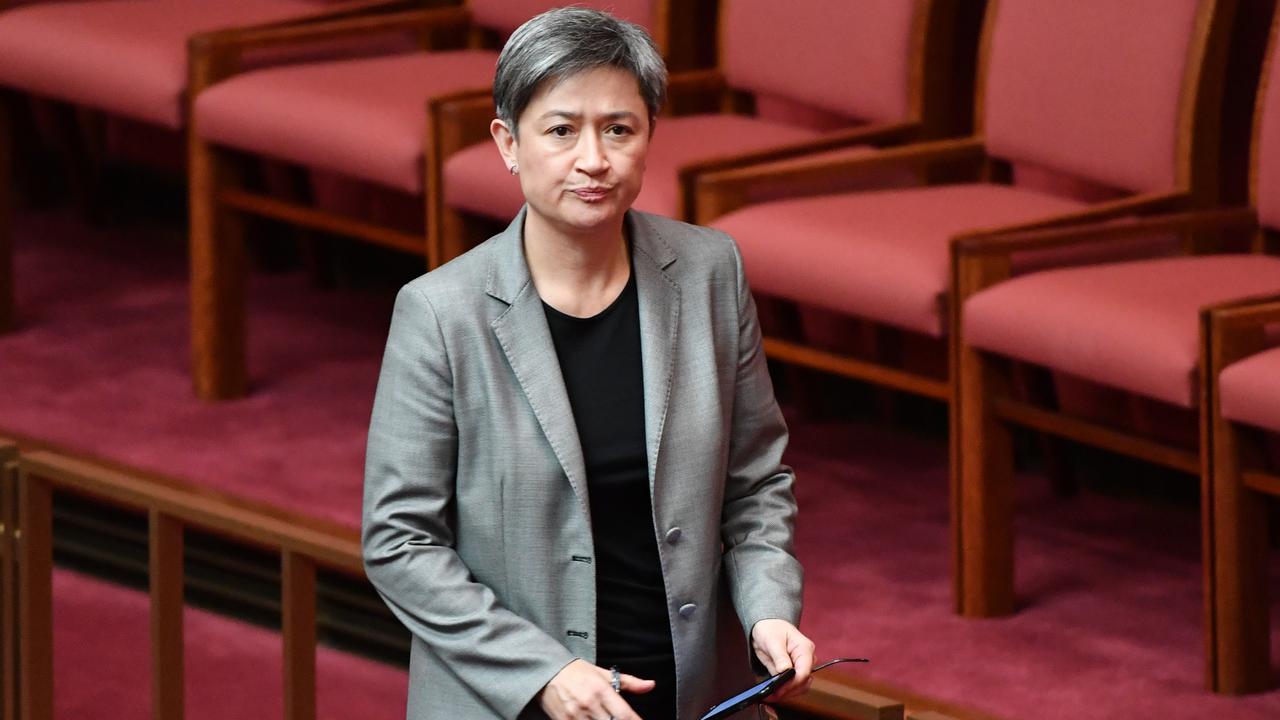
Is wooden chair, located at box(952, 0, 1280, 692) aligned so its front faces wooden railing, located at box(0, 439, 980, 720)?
yes

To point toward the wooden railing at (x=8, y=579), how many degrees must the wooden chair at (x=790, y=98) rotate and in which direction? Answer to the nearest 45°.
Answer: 0° — it already faces it

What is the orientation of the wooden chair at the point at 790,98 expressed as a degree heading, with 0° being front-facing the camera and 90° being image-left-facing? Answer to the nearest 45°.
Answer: approximately 45°

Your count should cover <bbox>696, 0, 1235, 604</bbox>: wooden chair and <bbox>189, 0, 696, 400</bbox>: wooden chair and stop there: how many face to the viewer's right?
0

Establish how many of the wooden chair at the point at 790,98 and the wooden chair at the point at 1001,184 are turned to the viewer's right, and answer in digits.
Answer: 0

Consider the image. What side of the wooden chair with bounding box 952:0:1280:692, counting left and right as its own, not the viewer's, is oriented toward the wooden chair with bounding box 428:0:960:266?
right

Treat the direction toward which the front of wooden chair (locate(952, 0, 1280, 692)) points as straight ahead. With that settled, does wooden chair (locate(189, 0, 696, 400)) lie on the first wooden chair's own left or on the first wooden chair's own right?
on the first wooden chair's own right

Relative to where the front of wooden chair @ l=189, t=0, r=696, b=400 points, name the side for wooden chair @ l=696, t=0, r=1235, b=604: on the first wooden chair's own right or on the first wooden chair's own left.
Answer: on the first wooden chair's own left

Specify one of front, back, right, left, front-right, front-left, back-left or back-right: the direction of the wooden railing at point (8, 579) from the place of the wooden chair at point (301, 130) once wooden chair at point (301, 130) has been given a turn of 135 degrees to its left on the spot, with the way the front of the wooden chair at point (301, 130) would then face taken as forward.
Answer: right

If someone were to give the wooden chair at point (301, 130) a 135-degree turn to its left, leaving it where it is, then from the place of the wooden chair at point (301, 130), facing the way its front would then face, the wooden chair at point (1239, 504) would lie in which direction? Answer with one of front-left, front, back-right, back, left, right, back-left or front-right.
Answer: front-right

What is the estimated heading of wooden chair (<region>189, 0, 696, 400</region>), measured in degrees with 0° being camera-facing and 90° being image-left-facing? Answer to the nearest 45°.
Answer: approximately 45°

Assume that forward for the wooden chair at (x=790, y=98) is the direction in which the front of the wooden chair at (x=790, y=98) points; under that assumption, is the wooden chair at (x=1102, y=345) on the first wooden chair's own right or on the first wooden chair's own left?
on the first wooden chair's own left

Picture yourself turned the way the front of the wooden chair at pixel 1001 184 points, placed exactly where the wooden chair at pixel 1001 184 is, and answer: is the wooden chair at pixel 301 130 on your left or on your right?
on your right
